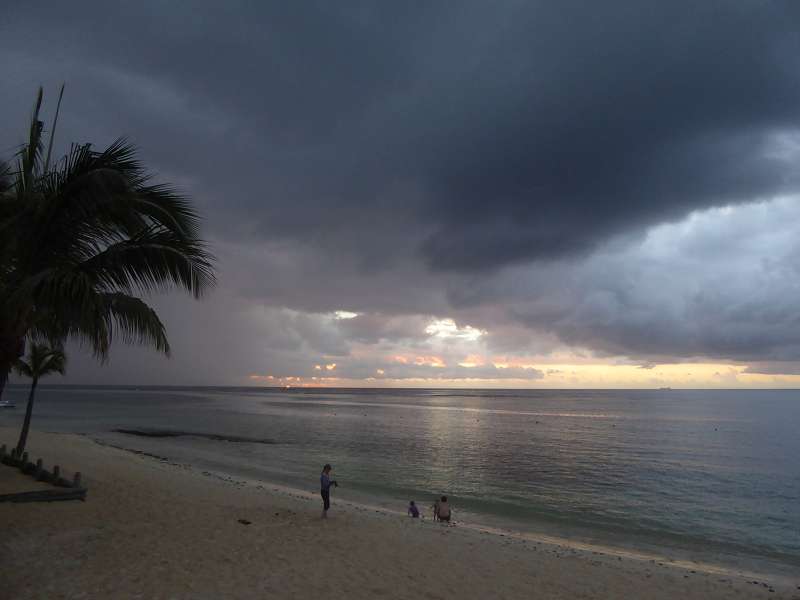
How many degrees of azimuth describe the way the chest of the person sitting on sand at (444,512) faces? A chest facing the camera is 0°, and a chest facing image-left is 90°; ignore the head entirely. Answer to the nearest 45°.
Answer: approximately 180°
